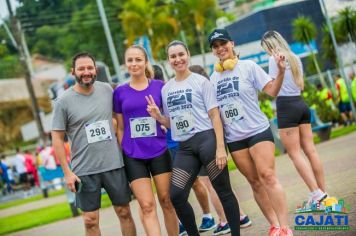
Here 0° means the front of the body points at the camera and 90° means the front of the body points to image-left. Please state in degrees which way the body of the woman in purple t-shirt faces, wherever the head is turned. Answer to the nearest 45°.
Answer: approximately 0°

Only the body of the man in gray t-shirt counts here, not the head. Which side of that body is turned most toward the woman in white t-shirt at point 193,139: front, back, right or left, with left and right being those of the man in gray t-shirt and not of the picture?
left

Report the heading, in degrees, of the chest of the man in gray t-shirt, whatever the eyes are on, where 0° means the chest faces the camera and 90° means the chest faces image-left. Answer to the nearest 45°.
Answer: approximately 0°

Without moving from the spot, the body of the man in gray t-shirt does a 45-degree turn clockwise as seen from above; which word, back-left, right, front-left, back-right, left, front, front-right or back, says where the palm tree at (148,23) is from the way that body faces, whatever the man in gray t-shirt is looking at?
back-right

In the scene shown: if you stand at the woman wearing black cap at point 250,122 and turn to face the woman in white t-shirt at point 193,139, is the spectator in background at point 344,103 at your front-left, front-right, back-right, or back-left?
back-right

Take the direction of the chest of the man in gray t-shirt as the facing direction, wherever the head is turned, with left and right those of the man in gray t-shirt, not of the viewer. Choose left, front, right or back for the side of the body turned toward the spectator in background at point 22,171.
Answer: back

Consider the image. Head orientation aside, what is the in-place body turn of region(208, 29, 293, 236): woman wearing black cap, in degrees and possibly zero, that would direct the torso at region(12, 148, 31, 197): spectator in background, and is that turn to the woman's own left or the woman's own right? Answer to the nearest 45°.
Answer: approximately 90° to the woman's own right
